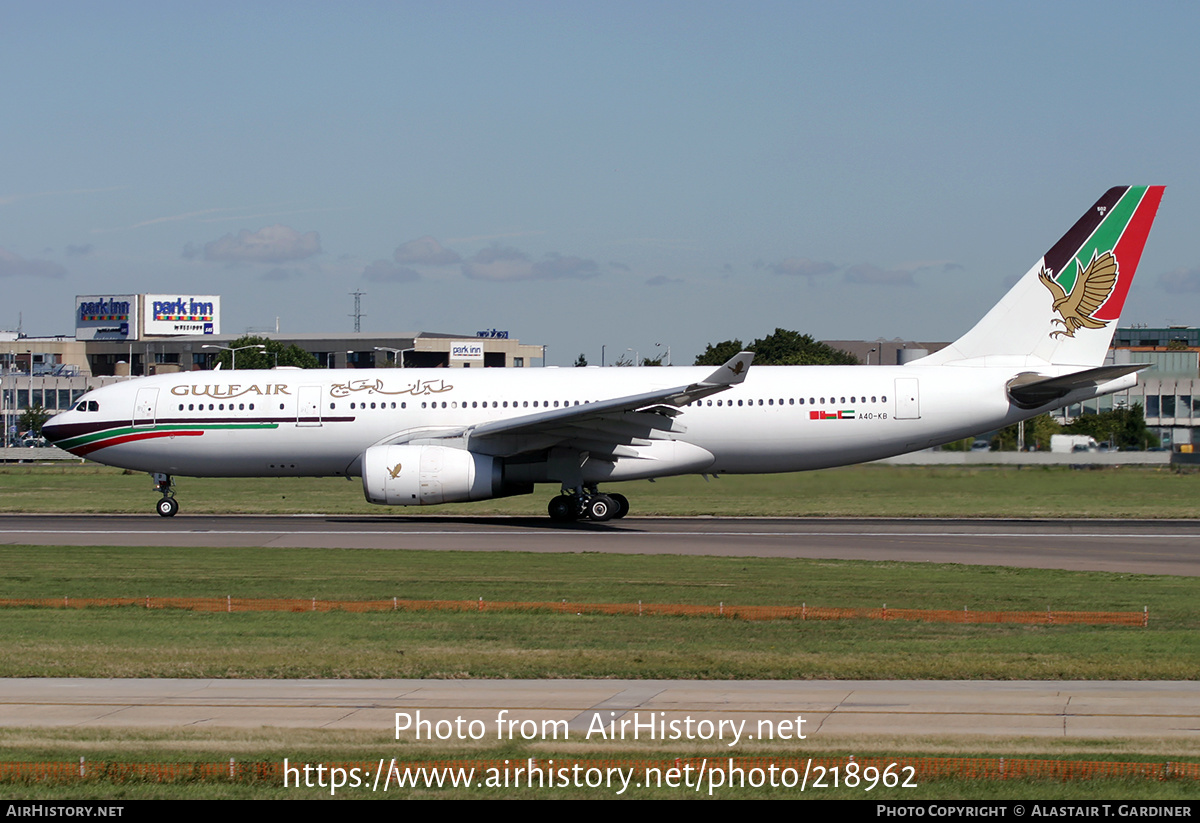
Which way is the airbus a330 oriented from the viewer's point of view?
to the viewer's left
